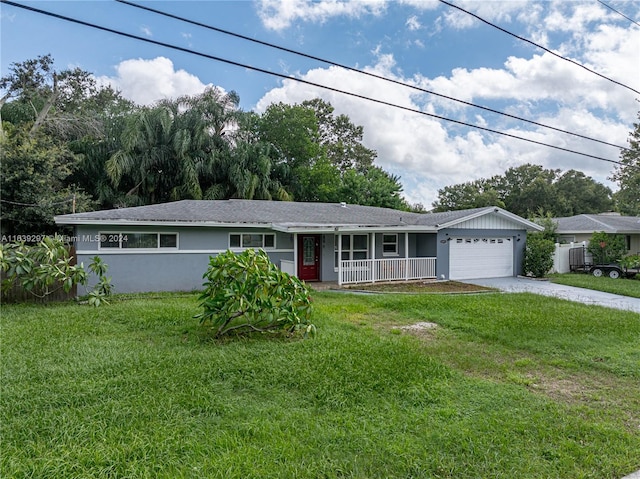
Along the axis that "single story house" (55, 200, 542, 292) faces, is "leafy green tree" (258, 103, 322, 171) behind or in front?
behind

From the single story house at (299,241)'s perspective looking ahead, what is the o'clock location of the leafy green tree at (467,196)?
The leafy green tree is roughly at 7 o'clock from the single story house.

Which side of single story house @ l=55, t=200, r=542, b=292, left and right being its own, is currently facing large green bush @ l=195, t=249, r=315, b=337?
front

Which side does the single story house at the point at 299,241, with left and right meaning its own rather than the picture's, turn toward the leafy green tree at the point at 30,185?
right

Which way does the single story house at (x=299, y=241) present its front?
toward the camera

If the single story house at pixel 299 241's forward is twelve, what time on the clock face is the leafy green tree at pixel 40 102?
The leafy green tree is roughly at 4 o'clock from the single story house.

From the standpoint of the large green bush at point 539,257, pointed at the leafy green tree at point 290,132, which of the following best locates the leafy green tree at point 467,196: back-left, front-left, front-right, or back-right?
front-right

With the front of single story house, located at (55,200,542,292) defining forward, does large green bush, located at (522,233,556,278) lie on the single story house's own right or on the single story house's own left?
on the single story house's own left

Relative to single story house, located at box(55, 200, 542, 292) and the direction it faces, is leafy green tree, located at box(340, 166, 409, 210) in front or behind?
behind

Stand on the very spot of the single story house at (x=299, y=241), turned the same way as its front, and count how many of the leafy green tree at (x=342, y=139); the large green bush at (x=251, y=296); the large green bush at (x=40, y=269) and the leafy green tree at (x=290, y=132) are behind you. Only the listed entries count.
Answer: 2

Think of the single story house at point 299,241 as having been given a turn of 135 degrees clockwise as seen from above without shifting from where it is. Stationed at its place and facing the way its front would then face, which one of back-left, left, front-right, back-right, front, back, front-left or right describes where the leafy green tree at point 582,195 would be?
right
